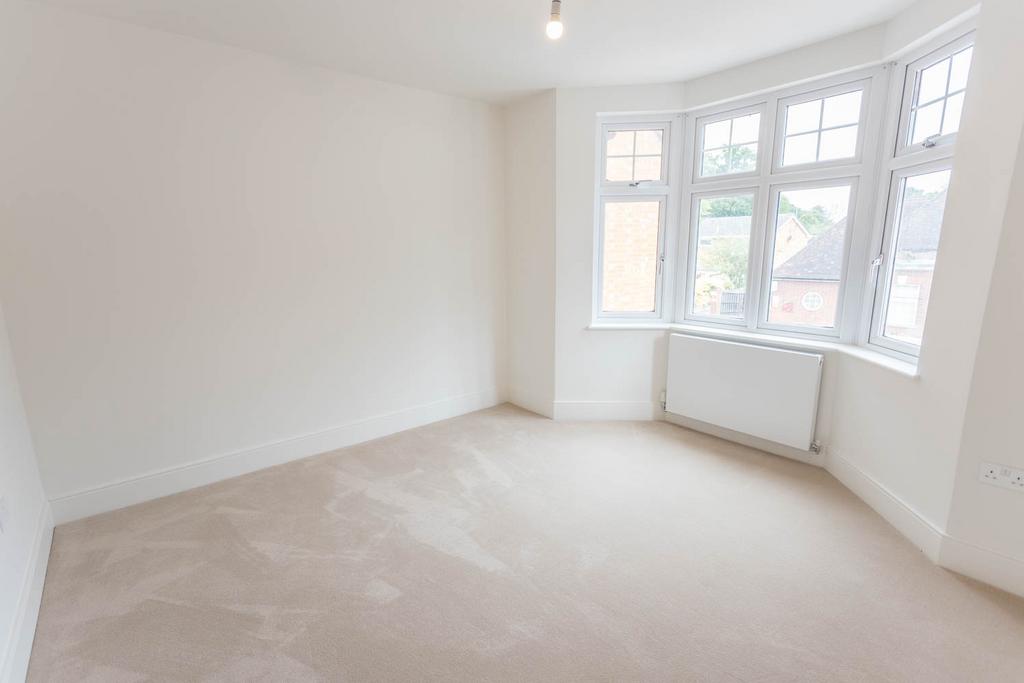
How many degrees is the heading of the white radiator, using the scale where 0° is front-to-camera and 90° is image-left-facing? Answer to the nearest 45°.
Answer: approximately 45°

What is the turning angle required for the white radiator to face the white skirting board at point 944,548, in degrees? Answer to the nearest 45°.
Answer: approximately 90° to its left
